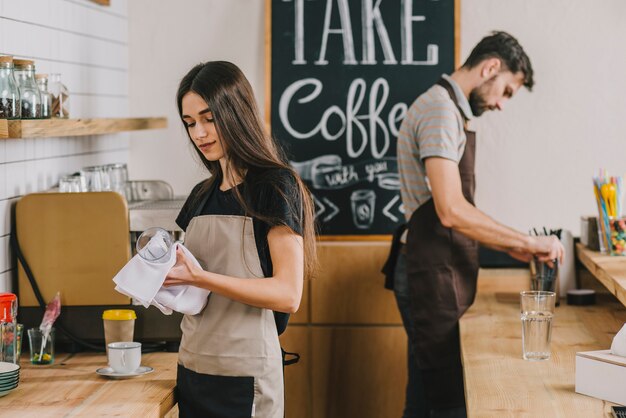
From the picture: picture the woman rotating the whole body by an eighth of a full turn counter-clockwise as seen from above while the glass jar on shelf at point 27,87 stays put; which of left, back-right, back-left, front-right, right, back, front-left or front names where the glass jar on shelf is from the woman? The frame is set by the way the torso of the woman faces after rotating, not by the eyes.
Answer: back-right

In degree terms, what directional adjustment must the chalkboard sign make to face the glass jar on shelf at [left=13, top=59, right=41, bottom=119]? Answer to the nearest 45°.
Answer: approximately 45° to its right

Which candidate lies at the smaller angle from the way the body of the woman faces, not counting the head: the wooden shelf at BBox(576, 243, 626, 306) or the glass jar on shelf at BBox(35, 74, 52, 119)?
the glass jar on shelf

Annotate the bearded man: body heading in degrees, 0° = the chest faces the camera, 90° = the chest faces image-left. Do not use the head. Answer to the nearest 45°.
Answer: approximately 270°

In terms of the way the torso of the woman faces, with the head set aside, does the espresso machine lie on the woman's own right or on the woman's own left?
on the woman's own right

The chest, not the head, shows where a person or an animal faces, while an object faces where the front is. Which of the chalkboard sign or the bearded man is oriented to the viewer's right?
the bearded man

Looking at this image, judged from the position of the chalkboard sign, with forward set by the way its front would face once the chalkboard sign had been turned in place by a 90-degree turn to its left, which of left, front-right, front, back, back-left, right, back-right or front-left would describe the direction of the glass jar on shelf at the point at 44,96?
back-right

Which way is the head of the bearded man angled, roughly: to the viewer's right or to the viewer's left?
to the viewer's right

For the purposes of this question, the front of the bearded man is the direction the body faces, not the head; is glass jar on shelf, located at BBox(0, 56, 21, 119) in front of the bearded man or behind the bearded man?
behind
